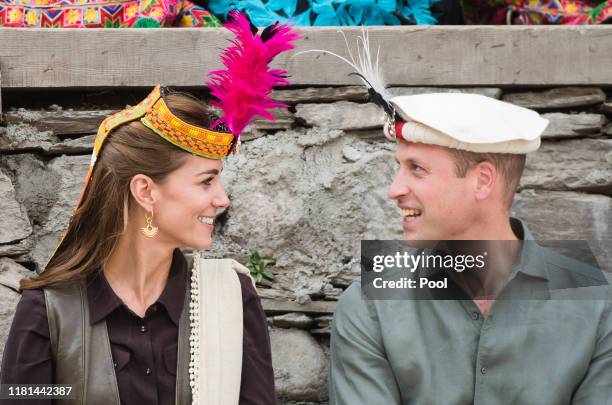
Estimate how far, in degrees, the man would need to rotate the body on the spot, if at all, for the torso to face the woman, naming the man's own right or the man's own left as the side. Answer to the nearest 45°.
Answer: approximately 90° to the man's own right

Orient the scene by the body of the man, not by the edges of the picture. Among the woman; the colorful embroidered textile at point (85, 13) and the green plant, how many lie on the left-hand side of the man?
0

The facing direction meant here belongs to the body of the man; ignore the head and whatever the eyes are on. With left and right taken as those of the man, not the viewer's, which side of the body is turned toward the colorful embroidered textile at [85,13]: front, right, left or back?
right

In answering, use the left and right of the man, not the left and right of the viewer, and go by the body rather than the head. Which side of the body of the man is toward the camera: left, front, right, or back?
front

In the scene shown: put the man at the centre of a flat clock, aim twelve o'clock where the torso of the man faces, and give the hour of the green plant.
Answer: The green plant is roughly at 4 o'clock from the man.

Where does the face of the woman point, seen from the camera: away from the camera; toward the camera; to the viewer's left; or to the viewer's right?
to the viewer's right

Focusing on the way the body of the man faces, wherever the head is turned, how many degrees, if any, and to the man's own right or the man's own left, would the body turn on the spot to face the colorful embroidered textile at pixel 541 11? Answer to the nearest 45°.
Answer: approximately 180°

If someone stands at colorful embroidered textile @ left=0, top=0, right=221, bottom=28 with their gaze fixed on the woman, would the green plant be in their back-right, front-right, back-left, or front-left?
front-left

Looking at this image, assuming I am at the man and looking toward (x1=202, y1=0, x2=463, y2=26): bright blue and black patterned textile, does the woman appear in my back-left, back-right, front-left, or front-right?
front-left
